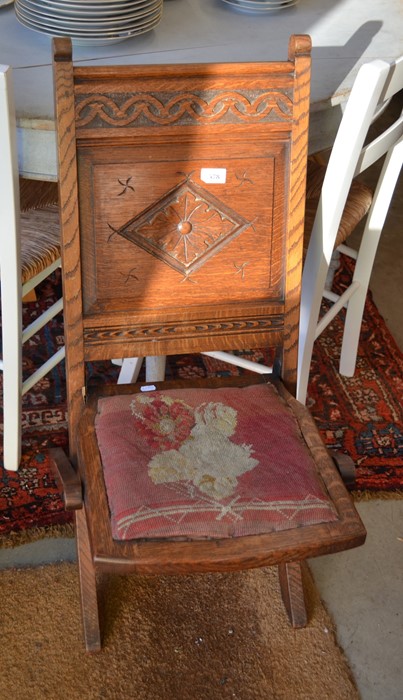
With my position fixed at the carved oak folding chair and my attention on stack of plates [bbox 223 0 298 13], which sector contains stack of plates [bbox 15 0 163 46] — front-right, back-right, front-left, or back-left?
front-left

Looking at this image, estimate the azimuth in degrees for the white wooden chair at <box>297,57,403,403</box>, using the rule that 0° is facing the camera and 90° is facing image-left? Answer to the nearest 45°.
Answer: approximately 135°

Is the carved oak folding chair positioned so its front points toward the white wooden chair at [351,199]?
no

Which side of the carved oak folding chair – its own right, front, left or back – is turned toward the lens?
front

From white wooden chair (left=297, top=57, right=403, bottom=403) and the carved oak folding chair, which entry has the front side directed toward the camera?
the carved oak folding chair

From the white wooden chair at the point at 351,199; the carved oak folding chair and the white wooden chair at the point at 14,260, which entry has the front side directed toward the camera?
the carved oak folding chair

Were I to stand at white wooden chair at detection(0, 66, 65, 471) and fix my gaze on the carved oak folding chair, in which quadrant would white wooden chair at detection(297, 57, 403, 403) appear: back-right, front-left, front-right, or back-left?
front-left

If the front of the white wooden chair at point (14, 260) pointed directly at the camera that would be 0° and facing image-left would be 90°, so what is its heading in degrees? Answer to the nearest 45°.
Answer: approximately 225°

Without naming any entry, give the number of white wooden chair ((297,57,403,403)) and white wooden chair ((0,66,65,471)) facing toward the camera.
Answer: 0

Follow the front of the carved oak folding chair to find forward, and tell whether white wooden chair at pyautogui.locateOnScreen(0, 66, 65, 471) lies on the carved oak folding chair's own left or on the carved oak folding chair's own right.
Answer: on the carved oak folding chair's own right

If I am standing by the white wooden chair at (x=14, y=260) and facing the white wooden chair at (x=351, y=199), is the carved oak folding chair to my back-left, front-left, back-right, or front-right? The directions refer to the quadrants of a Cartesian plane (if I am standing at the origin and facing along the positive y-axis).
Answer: front-right

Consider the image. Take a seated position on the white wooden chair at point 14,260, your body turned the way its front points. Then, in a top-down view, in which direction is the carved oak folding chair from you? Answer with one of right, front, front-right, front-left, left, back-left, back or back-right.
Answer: right
